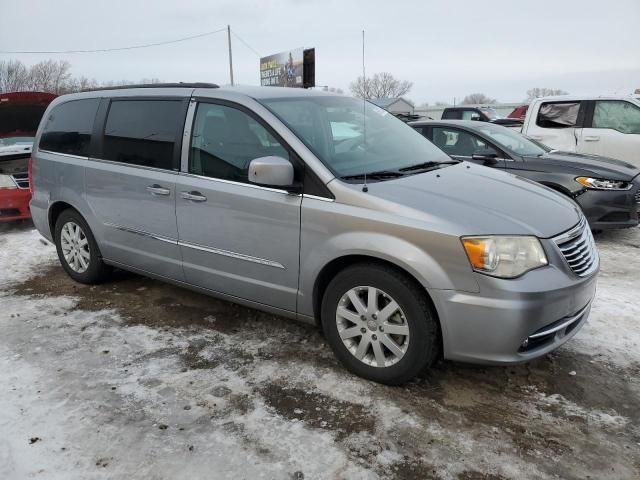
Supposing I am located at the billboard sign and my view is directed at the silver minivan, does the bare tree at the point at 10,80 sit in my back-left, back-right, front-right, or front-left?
back-right

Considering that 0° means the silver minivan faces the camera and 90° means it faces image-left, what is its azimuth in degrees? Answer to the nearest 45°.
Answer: approximately 315°

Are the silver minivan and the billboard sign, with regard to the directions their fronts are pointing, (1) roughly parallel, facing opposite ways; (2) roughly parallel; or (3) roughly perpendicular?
roughly perpendicular

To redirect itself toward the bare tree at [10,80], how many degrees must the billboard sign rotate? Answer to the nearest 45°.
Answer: approximately 45° to its right

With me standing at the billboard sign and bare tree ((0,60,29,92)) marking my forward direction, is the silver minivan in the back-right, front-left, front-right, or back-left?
back-left

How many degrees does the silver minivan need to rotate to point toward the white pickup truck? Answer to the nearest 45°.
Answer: approximately 90° to its left

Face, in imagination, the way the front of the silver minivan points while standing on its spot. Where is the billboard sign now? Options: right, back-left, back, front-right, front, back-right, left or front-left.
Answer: back-left

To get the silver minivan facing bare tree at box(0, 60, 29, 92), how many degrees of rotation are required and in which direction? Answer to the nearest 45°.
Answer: approximately 180°

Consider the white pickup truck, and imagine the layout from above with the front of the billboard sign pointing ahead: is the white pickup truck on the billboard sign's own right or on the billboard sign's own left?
on the billboard sign's own left

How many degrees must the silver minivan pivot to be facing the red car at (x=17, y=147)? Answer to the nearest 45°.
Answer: approximately 180°

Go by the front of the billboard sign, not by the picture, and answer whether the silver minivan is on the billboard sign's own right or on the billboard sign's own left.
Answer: on the billboard sign's own left
